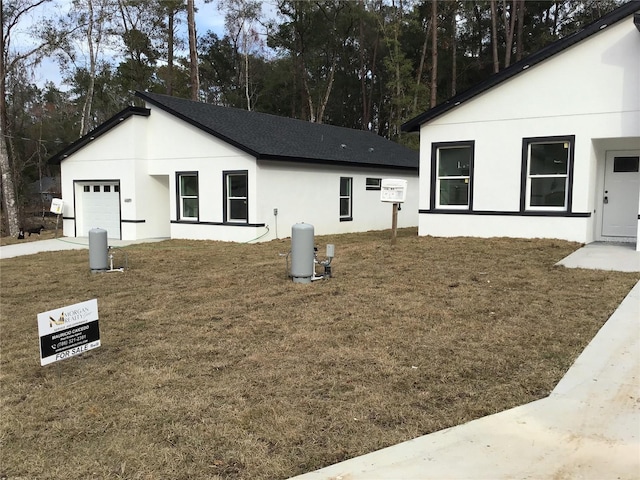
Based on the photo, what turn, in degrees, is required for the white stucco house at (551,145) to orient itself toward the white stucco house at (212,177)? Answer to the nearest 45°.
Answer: approximately 90° to its right

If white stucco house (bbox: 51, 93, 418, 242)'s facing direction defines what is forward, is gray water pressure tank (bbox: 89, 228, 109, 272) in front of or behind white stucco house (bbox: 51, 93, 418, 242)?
in front

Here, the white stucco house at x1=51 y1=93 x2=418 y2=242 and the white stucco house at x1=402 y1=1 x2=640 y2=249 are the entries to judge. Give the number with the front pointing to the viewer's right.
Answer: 0

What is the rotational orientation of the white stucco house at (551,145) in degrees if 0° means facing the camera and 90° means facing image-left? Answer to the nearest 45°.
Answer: approximately 0°

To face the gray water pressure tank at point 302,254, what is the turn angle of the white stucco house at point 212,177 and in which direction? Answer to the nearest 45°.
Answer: approximately 45° to its left

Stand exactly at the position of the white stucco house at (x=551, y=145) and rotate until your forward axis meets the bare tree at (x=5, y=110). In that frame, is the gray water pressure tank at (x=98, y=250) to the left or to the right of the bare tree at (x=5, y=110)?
left

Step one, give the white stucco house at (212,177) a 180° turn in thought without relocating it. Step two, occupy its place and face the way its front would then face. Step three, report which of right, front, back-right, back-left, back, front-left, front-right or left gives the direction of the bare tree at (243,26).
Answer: front-left

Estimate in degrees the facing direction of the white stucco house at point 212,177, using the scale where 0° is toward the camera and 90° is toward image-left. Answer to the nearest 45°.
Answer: approximately 45°

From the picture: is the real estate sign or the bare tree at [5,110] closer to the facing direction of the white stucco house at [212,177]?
the real estate sign

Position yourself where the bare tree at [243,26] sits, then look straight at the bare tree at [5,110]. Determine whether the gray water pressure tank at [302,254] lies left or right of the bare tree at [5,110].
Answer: left

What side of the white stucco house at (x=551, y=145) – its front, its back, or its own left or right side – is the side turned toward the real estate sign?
front

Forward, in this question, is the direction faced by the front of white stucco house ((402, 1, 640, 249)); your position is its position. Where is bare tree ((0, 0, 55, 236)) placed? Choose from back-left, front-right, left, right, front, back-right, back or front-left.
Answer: right
